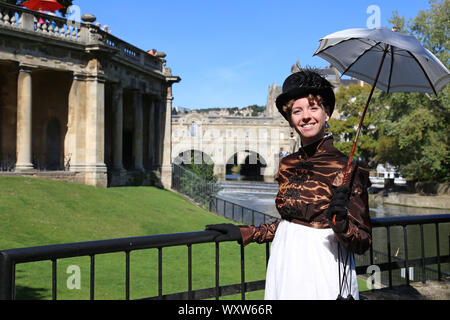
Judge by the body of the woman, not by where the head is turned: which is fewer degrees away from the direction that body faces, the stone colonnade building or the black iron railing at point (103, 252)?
the black iron railing

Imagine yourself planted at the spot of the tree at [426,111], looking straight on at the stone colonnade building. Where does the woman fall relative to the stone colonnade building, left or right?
left

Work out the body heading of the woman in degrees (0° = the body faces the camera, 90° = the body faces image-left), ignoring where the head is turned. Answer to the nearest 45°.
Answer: approximately 45°

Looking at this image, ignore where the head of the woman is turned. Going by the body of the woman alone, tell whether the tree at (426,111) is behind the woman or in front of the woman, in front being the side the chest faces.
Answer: behind

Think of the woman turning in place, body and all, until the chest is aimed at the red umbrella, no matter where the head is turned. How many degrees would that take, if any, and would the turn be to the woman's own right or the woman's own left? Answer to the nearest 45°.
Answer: approximately 90° to the woman's own right

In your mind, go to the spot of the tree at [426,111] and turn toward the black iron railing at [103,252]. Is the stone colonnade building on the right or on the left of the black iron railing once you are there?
right

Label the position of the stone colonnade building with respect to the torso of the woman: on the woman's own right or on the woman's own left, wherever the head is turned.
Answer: on the woman's own right
